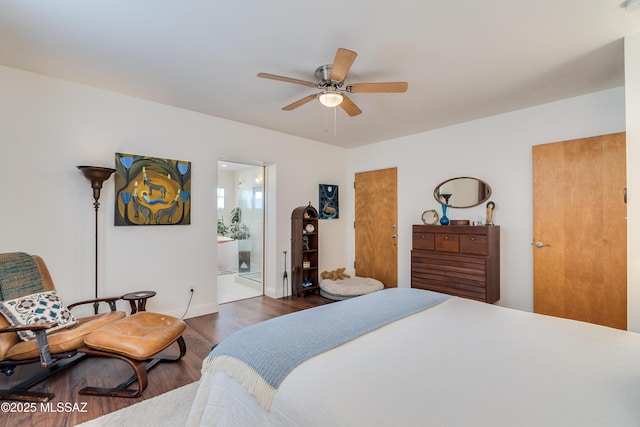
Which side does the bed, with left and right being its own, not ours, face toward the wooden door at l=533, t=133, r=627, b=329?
right

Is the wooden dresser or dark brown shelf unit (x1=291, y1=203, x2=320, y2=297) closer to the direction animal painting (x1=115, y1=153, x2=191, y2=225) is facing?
the wooden dresser

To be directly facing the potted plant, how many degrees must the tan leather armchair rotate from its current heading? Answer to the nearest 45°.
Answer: approximately 90° to its left

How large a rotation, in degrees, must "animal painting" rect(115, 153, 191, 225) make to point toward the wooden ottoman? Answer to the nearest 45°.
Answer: approximately 45° to its right

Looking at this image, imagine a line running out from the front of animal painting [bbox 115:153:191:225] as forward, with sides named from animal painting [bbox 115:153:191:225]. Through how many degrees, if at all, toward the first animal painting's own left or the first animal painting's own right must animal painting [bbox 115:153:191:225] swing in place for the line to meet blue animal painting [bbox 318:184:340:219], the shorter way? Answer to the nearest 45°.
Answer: approximately 45° to the first animal painting's own left

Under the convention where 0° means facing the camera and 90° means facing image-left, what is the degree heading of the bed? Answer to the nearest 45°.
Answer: approximately 135°

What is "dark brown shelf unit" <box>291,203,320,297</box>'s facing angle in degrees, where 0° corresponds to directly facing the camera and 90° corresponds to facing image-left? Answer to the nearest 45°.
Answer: approximately 315°

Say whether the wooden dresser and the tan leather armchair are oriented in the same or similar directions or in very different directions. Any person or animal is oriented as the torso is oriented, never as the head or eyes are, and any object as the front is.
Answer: very different directions

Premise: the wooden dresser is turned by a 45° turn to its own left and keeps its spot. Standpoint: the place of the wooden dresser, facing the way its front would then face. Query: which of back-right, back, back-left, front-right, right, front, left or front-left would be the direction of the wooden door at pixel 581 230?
left

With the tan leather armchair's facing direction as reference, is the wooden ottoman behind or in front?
in front

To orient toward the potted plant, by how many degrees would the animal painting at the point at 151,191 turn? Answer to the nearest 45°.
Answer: approximately 90° to its left
